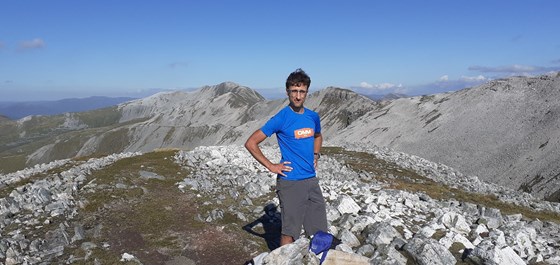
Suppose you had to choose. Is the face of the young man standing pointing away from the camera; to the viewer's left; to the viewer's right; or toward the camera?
toward the camera

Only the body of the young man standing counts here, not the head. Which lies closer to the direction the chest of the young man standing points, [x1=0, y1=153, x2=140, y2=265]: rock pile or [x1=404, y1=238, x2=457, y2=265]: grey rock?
the grey rock

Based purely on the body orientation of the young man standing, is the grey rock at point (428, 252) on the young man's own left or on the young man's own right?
on the young man's own left

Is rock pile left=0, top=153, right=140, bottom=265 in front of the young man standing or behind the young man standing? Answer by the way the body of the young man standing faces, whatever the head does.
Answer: behind

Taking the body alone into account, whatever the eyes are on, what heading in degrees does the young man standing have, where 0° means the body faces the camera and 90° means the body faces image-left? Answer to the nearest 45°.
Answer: approximately 315°
